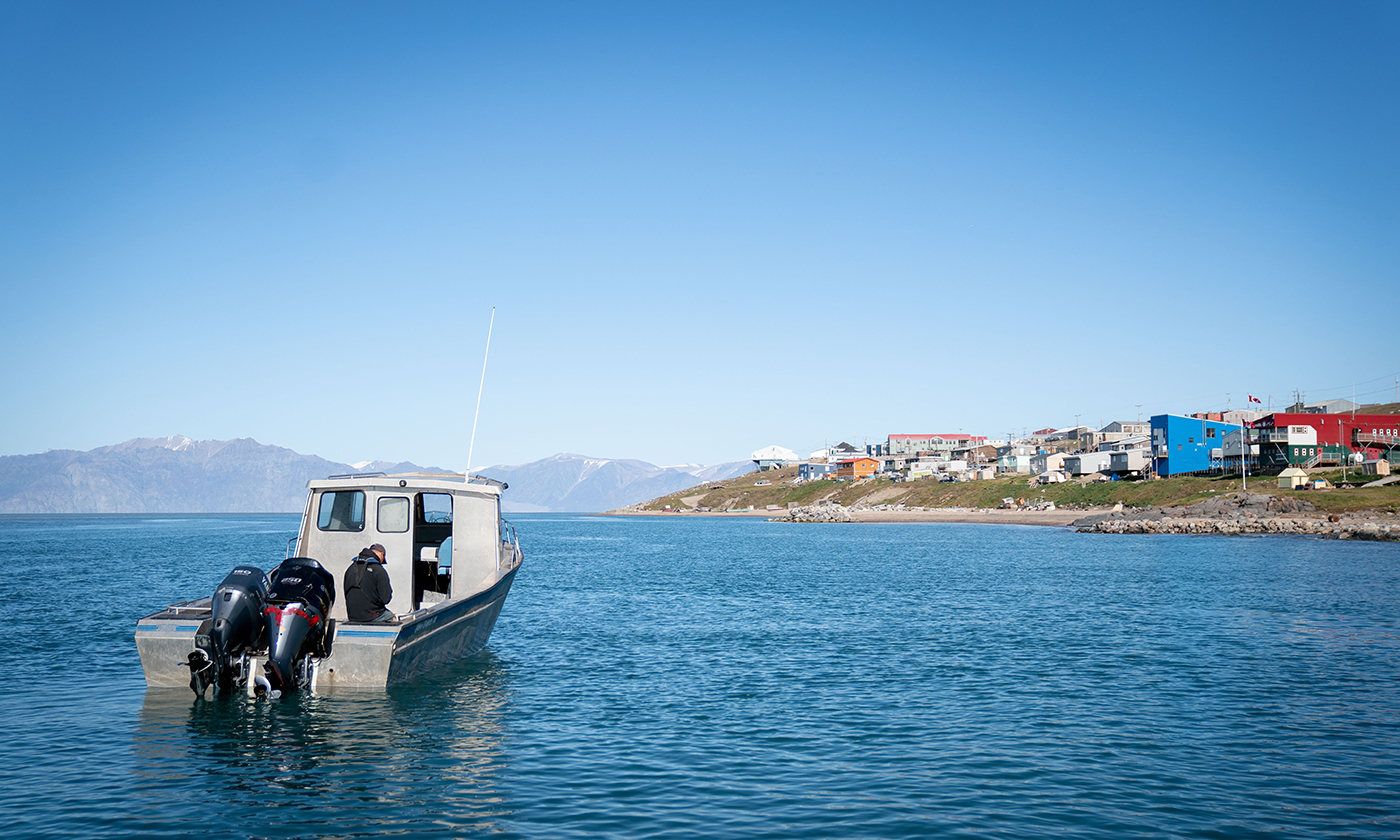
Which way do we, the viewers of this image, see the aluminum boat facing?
facing away from the viewer and to the right of the viewer
